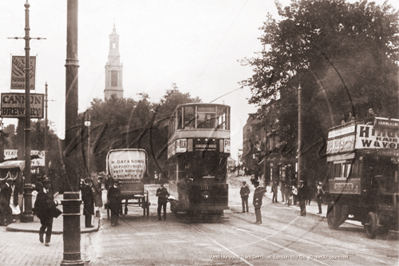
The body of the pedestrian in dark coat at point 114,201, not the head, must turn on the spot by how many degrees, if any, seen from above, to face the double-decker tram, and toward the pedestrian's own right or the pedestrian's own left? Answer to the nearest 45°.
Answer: approximately 90° to the pedestrian's own left

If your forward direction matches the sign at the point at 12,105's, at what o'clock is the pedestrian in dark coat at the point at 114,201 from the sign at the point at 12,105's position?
The pedestrian in dark coat is roughly at 9 o'clock from the sign.

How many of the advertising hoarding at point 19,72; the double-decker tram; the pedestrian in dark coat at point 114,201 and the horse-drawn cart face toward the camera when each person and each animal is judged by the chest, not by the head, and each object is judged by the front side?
3

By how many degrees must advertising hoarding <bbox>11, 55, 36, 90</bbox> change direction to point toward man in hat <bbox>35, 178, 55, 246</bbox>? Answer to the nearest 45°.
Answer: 0° — it already faces them

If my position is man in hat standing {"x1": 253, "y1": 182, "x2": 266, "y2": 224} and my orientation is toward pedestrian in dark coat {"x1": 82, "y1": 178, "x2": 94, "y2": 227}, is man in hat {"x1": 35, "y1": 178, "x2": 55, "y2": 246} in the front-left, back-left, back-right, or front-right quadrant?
front-left

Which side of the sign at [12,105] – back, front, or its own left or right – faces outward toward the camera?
front

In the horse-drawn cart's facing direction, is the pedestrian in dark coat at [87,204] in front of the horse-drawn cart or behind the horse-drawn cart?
behind

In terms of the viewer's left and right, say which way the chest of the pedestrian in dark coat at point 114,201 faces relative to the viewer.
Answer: facing the viewer

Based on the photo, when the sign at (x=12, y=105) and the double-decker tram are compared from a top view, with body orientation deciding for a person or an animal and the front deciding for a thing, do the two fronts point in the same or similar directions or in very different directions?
same or similar directions

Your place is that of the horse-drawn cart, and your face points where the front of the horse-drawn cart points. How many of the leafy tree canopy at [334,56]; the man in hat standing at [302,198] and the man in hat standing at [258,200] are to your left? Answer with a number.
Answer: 0

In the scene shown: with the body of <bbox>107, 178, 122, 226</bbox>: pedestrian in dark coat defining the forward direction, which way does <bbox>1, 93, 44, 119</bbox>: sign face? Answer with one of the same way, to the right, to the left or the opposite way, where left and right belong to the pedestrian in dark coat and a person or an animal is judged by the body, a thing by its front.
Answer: the same way

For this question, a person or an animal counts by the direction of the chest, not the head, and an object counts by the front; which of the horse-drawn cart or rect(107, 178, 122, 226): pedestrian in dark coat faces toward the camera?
the pedestrian in dark coat

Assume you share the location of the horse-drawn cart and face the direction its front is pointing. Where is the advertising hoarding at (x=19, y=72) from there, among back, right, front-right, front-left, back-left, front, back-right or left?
back-left

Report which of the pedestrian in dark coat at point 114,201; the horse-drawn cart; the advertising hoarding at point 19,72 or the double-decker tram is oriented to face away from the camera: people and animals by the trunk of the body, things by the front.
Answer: the horse-drawn cart

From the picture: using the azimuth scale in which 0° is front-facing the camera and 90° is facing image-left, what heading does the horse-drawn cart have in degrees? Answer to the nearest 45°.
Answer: approximately 180°

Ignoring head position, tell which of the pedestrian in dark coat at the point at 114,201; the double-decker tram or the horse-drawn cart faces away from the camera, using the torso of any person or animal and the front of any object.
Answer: the horse-drawn cart

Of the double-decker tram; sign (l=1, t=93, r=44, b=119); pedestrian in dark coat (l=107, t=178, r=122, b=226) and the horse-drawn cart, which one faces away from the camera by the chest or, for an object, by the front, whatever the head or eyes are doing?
the horse-drawn cart
